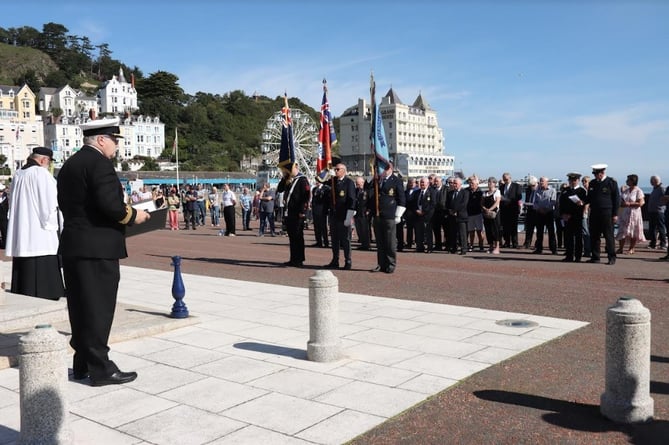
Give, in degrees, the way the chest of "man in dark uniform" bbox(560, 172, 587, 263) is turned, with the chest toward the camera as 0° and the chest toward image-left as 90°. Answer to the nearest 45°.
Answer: approximately 0°

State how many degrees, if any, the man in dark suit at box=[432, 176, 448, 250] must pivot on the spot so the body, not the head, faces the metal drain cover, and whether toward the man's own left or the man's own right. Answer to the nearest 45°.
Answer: approximately 45° to the man's own left

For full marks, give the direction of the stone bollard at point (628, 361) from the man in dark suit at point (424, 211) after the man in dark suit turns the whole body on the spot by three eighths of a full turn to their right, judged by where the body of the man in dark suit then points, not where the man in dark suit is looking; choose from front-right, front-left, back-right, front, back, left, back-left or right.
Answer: back

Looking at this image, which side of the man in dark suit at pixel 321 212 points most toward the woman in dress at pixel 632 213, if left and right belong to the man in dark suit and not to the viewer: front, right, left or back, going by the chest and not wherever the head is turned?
left

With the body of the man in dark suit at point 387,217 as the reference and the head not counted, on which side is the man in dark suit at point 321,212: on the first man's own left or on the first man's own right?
on the first man's own right

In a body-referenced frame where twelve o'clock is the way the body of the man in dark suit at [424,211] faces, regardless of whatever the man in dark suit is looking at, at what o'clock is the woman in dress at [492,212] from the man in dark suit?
The woman in dress is roughly at 8 o'clock from the man in dark suit.

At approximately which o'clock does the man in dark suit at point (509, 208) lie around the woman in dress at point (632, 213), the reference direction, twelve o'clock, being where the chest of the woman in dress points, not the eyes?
The man in dark suit is roughly at 2 o'clock from the woman in dress.

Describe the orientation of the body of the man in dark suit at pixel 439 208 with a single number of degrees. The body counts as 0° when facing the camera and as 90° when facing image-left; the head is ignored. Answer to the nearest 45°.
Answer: approximately 45°
